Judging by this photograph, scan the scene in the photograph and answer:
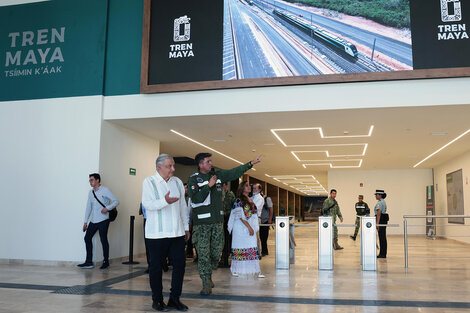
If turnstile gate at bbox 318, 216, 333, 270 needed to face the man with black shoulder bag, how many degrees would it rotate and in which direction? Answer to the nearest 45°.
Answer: approximately 90° to its right

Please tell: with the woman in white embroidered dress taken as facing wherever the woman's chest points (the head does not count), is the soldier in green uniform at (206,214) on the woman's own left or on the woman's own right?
on the woman's own right

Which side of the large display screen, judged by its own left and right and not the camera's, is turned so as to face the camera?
front

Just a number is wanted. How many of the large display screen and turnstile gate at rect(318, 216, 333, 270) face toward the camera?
2

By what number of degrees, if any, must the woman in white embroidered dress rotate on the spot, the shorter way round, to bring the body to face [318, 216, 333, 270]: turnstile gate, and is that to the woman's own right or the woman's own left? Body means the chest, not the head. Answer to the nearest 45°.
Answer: approximately 90° to the woman's own left

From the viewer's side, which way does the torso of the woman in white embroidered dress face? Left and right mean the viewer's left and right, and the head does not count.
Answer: facing the viewer and to the right of the viewer

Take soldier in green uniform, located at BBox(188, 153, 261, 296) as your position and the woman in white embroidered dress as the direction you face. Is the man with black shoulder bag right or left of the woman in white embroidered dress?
left
